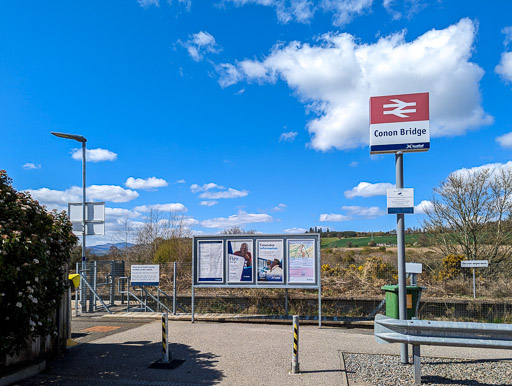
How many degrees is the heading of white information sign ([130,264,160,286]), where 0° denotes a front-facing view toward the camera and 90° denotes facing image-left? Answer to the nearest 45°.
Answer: approximately 0°

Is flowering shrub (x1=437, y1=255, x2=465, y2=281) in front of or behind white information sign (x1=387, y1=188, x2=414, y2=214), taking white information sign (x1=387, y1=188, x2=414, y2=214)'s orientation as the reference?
behind

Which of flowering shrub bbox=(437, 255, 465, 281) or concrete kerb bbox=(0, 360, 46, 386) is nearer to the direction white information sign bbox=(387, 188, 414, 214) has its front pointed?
the concrete kerb

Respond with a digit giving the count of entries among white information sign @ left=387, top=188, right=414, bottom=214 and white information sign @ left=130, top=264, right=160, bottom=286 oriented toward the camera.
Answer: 2
